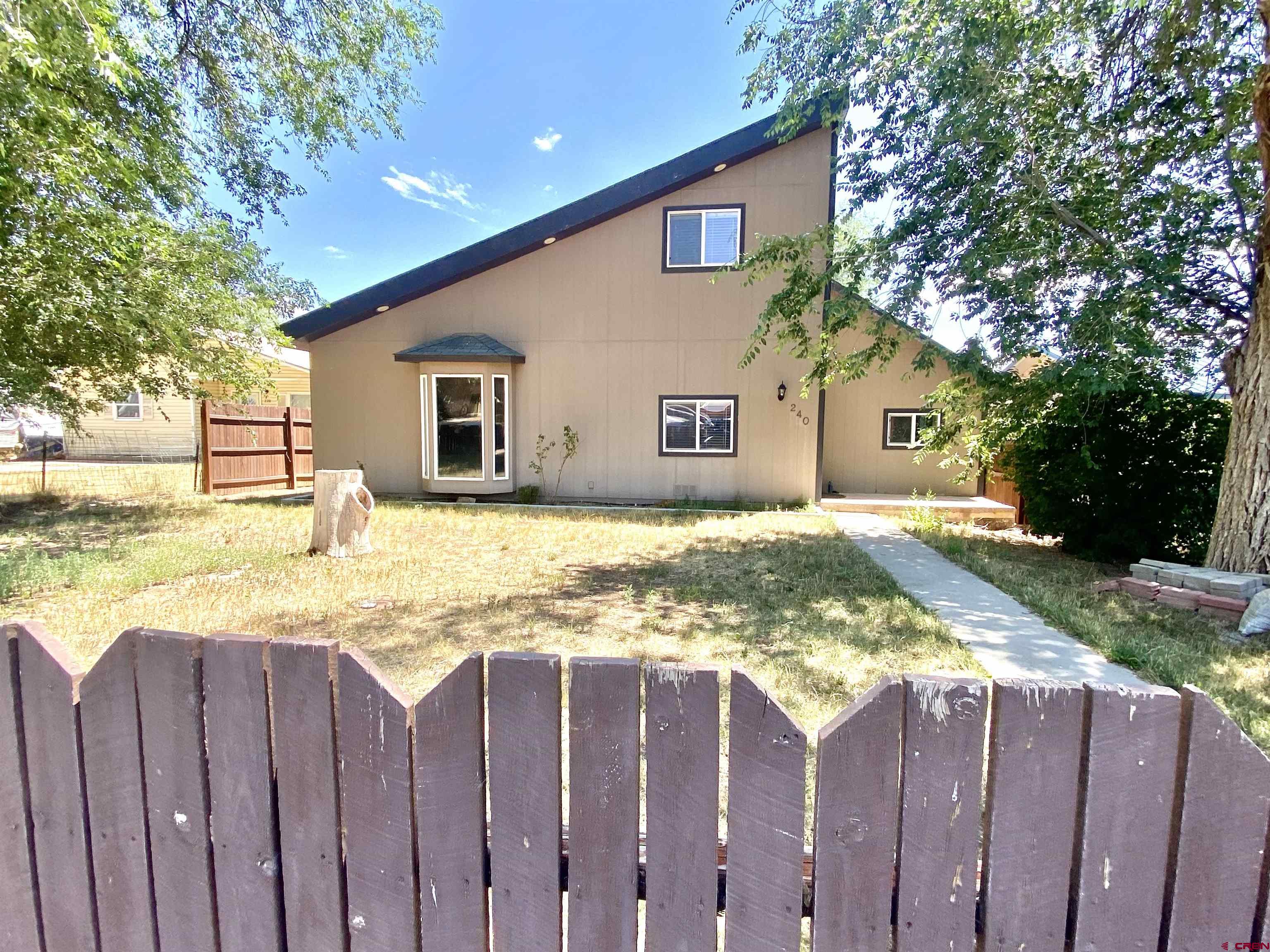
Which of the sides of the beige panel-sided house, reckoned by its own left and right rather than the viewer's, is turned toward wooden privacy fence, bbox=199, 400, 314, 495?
right

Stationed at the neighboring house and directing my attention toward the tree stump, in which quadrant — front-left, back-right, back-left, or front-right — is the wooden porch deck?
front-left

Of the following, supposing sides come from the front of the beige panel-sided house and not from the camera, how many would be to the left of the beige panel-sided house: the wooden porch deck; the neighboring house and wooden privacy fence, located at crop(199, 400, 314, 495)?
1

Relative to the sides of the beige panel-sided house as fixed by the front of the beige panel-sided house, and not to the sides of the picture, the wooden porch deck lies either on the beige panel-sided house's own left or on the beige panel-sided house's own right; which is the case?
on the beige panel-sided house's own left

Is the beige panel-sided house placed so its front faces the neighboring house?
no

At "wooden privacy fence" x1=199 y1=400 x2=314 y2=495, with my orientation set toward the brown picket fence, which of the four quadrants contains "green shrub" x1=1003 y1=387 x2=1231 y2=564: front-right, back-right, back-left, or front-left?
front-left

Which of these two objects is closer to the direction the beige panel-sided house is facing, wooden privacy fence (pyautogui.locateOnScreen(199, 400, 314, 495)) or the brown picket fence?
the brown picket fence

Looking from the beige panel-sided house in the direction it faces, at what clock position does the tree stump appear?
The tree stump is roughly at 1 o'clock from the beige panel-sided house.

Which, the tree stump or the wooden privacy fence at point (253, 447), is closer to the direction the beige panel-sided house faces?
the tree stump

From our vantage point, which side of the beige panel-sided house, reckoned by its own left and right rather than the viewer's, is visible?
front

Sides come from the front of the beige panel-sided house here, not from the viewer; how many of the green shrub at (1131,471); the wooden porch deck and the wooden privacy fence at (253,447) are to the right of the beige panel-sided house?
1

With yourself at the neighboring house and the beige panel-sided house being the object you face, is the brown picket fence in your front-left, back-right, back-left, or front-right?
front-right

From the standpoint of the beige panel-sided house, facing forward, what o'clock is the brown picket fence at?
The brown picket fence is roughly at 12 o'clock from the beige panel-sided house.

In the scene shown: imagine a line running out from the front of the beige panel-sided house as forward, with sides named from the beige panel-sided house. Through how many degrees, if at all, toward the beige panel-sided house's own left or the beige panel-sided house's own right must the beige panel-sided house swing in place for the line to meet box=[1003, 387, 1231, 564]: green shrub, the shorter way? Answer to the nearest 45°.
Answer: approximately 45° to the beige panel-sided house's own left

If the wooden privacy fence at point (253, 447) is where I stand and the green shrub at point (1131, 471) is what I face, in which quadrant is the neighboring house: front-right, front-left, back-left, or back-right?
back-left
